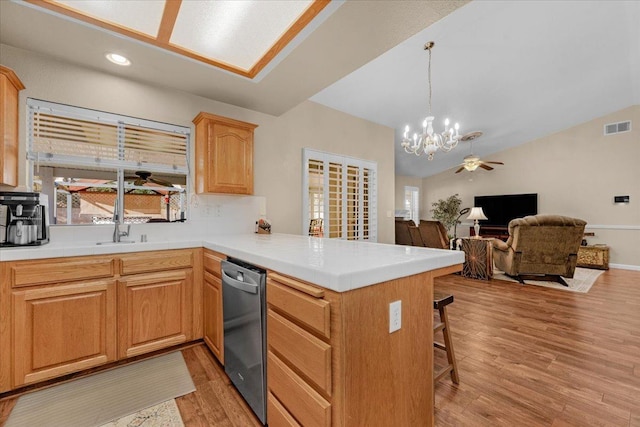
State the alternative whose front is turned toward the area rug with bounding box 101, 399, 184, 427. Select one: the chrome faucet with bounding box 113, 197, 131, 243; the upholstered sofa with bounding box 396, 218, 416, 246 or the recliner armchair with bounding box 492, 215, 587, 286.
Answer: the chrome faucet

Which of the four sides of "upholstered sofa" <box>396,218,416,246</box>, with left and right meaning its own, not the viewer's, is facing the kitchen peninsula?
back

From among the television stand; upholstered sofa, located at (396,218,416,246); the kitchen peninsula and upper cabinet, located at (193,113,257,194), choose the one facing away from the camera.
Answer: the upholstered sofa

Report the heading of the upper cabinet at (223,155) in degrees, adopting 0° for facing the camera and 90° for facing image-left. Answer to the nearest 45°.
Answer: approximately 315°

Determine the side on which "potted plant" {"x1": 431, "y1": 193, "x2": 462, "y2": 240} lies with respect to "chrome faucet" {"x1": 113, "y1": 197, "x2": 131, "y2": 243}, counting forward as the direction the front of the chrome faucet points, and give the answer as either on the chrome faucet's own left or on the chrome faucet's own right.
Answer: on the chrome faucet's own left

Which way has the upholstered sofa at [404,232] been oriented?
away from the camera

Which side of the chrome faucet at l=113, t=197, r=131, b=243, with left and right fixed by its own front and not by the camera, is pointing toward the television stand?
left

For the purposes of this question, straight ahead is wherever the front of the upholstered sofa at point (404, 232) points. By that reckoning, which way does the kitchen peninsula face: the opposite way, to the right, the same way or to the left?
the opposite way

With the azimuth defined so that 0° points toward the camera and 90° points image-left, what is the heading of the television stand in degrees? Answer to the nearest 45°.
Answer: approximately 45°
